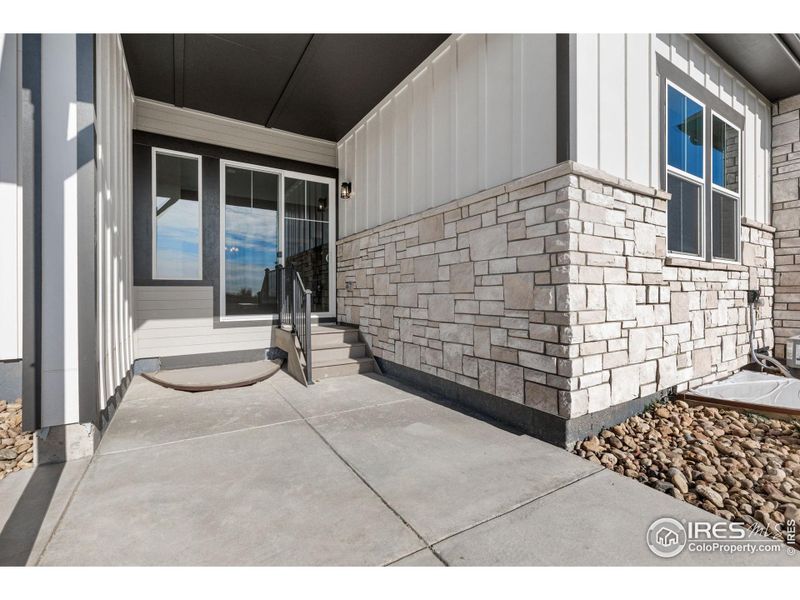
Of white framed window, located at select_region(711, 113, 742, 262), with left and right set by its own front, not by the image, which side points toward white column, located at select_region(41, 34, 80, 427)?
right

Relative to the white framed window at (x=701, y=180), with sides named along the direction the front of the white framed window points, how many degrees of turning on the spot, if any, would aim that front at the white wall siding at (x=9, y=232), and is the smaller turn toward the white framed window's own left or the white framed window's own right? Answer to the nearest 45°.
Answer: approximately 90° to the white framed window's own right

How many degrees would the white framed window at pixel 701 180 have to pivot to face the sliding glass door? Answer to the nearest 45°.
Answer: approximately 135° to its right

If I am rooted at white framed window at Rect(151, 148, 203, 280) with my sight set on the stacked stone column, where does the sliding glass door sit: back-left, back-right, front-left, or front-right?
front-left

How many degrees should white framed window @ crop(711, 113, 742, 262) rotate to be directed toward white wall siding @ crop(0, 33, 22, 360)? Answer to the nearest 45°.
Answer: approximately 90° to its right

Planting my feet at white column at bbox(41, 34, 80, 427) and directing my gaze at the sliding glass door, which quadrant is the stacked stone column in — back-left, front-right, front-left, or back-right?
front-right

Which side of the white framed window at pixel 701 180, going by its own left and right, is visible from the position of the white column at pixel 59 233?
right

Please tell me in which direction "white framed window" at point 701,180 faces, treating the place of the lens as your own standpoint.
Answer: facing the viewer and to the right of the viewer

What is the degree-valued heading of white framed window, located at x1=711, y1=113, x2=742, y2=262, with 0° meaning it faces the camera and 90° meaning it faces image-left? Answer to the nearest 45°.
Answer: approximately 315°

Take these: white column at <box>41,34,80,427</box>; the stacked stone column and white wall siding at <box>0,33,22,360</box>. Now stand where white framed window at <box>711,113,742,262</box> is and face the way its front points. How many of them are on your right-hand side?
2
